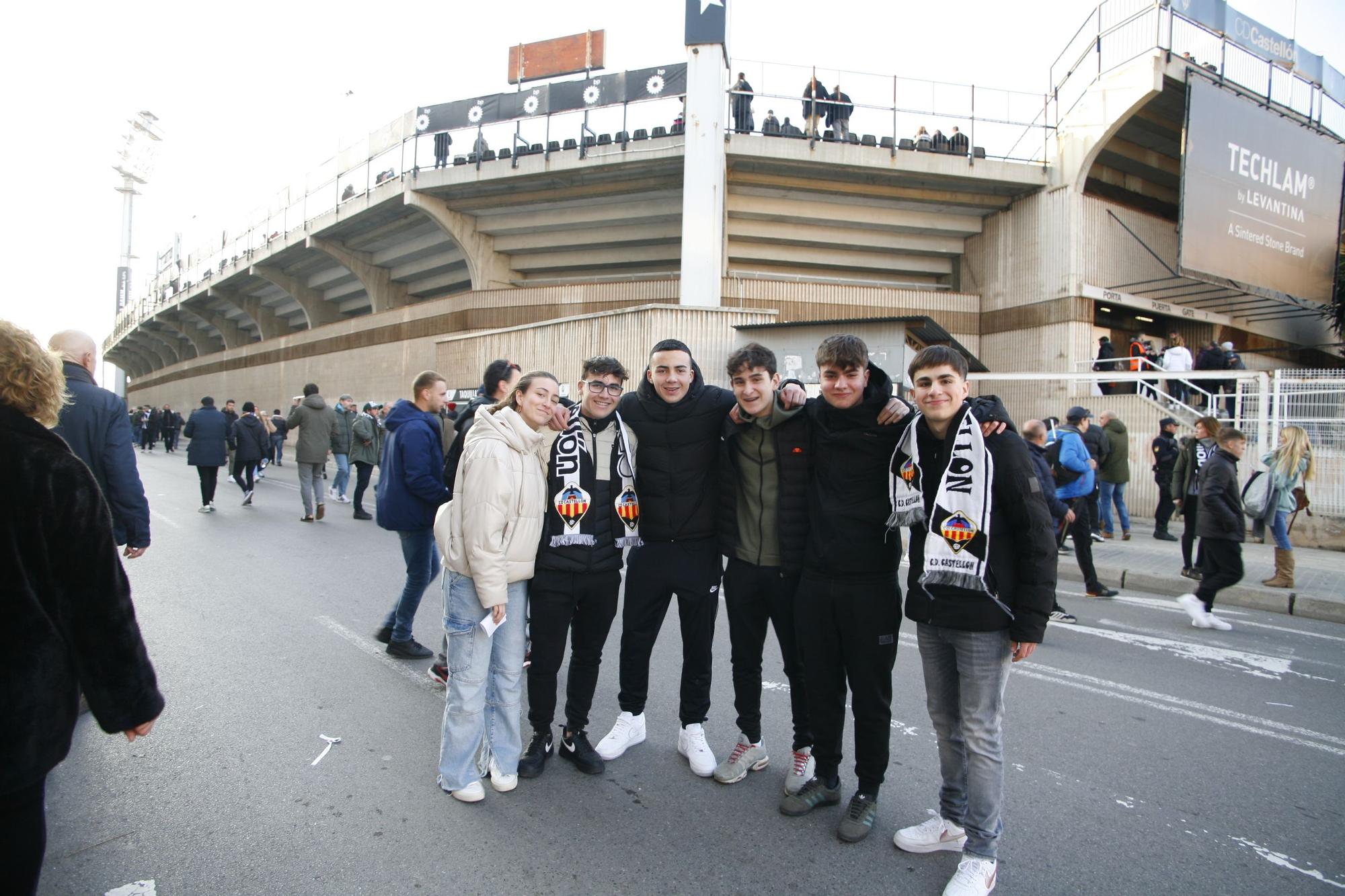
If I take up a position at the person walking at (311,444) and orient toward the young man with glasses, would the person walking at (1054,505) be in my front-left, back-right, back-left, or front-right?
front-left

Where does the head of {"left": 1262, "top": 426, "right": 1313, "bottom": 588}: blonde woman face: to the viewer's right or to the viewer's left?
to the viewer's left

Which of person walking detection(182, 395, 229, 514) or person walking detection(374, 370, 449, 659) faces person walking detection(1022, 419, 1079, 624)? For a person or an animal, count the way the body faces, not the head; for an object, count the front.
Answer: person walking detection(374, 370, 449, 659)

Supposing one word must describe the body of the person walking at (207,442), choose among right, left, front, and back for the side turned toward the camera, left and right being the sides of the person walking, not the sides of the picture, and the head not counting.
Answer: back

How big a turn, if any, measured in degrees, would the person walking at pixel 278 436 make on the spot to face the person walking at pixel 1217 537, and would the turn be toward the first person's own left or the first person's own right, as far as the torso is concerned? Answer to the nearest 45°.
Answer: approximately 180°

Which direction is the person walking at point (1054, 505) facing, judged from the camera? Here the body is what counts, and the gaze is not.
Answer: to the viewer's right

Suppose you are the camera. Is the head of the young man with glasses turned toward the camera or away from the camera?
toward the camera

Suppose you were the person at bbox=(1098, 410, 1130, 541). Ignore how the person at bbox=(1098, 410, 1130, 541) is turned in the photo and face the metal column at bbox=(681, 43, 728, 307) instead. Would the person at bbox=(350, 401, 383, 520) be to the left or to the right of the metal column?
left

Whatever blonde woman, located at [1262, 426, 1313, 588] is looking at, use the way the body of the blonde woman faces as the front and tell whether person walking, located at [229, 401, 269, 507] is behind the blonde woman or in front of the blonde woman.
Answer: in front
